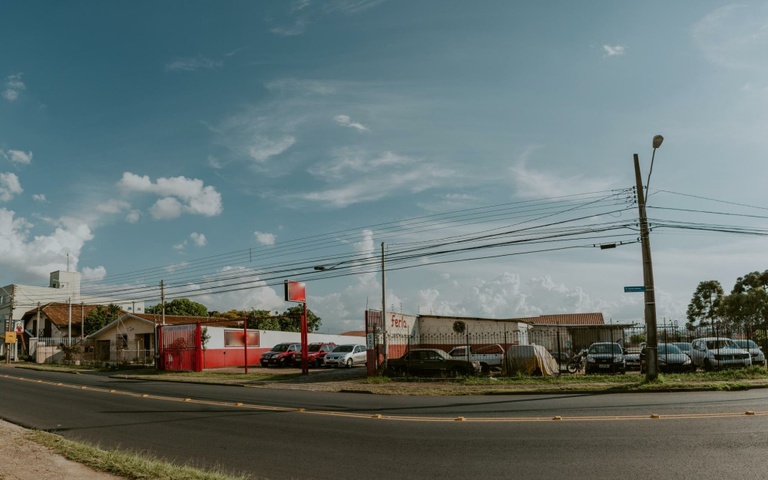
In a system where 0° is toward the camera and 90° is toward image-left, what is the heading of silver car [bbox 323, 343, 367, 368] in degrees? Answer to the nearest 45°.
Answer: approximately 45°

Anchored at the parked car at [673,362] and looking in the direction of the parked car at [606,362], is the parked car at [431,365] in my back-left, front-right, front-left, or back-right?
front-left

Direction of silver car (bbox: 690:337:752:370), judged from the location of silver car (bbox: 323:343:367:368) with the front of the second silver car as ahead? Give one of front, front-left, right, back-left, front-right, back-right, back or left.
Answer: left

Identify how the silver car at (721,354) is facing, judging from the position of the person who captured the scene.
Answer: facing the viewer and to the right of the viewer

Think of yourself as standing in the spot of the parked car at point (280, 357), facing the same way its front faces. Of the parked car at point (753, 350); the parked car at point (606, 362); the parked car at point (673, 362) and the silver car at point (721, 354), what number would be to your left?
4

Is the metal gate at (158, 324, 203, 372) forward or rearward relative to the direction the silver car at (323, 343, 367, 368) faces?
forward

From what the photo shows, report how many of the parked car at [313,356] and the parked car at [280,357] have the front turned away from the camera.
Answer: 0

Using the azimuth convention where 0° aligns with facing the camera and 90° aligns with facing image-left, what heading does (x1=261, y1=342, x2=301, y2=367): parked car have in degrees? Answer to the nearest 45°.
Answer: approximately 45°

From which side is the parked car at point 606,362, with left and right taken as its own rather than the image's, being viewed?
front

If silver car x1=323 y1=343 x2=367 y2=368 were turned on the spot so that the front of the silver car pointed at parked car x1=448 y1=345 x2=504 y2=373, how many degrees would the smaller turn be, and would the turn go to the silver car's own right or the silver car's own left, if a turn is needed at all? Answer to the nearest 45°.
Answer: approximately 90° to the silver car's own left
